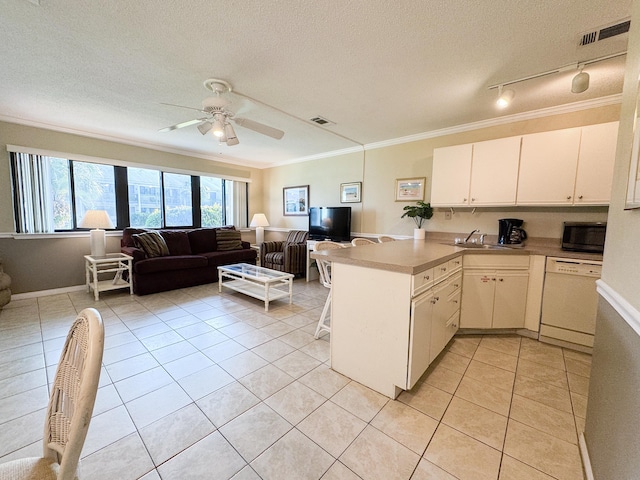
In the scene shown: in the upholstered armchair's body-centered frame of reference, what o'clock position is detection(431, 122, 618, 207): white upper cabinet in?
The white upper cabinet is roughly at 9 o'clock from the upholstered armchair.

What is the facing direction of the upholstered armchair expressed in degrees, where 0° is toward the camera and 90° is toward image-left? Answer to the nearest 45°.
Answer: approximately 45°

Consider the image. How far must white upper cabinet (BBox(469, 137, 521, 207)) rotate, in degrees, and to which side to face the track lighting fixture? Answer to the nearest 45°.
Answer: approximately 45° to its left

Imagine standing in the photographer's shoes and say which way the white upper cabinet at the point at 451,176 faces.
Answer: facing the viewer and to the left of the viewer

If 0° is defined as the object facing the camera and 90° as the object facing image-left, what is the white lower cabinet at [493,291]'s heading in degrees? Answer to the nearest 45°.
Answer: approximately 0°

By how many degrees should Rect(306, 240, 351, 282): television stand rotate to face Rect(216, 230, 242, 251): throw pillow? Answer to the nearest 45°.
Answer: approximately 90° to its right

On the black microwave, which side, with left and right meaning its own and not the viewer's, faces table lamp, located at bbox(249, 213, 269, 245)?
right

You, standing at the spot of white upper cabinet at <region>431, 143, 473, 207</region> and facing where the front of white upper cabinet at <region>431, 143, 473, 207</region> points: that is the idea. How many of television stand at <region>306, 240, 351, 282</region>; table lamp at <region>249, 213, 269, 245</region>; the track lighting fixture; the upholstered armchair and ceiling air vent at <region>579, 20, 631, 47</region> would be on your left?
2

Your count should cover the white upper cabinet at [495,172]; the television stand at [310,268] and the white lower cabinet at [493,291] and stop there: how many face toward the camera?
3

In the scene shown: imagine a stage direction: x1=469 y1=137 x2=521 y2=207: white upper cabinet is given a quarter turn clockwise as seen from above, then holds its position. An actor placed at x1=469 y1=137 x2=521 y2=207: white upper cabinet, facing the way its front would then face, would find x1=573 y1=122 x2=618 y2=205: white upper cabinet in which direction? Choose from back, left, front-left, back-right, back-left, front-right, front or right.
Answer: back

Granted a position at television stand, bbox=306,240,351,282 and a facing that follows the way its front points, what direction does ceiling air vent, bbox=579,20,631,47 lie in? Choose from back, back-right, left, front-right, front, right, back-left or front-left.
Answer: front-left

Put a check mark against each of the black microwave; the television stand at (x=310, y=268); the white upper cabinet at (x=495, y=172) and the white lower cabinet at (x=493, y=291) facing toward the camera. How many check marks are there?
4

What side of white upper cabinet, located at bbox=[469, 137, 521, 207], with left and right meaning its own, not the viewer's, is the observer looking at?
front

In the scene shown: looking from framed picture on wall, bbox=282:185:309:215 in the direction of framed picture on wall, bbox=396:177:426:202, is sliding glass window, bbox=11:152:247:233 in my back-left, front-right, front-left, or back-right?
back-right

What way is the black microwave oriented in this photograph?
toward the camera

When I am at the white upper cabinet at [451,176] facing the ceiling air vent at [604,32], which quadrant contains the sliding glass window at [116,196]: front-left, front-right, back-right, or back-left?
back-right

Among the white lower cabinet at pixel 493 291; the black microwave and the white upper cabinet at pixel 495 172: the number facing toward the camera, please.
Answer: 3
